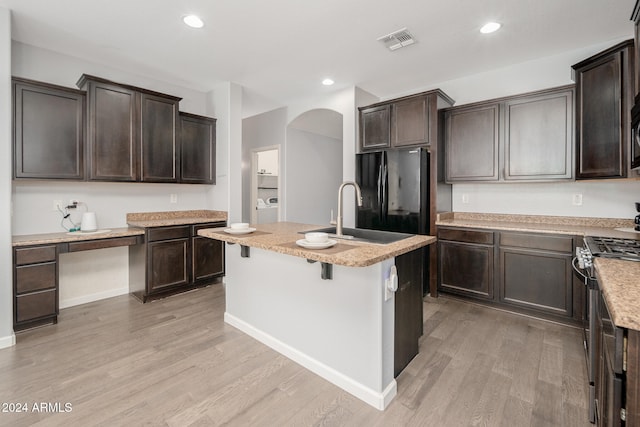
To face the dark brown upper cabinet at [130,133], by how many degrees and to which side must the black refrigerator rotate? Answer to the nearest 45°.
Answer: approximately 45° to its right

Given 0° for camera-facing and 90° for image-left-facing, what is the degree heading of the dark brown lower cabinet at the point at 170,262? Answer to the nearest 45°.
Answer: approximately 315°

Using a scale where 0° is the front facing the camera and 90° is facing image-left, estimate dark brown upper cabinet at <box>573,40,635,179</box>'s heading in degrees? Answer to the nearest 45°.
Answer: approximately 45°

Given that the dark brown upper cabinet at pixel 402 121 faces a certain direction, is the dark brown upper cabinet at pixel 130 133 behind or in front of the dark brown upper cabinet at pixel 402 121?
in front

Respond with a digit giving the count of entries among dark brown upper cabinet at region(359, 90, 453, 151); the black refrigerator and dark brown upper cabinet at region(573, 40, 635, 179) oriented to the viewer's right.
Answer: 0

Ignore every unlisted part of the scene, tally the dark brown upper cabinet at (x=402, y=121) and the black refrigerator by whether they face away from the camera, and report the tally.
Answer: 0

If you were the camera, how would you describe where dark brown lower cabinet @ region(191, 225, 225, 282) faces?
facing the viewer and to the right of the viewer

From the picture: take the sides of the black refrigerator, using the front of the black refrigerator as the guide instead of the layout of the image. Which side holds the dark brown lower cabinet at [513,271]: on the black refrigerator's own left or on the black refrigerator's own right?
on the black refrigerator's own left

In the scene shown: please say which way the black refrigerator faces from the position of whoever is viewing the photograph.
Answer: facing the viewer and to the left of the viewer

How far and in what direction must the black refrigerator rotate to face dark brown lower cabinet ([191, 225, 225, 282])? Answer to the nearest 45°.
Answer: approximately 45° to its right

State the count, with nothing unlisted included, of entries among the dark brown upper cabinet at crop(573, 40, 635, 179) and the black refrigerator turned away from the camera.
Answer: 0

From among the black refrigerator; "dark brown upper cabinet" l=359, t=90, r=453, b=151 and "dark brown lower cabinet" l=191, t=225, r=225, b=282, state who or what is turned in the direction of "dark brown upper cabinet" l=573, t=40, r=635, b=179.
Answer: the dark brown lower cabinet

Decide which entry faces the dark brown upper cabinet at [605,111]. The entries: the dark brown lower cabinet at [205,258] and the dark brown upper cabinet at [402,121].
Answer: the dark brown lower cabinet

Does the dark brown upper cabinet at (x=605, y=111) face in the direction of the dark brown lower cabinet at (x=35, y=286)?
yes
